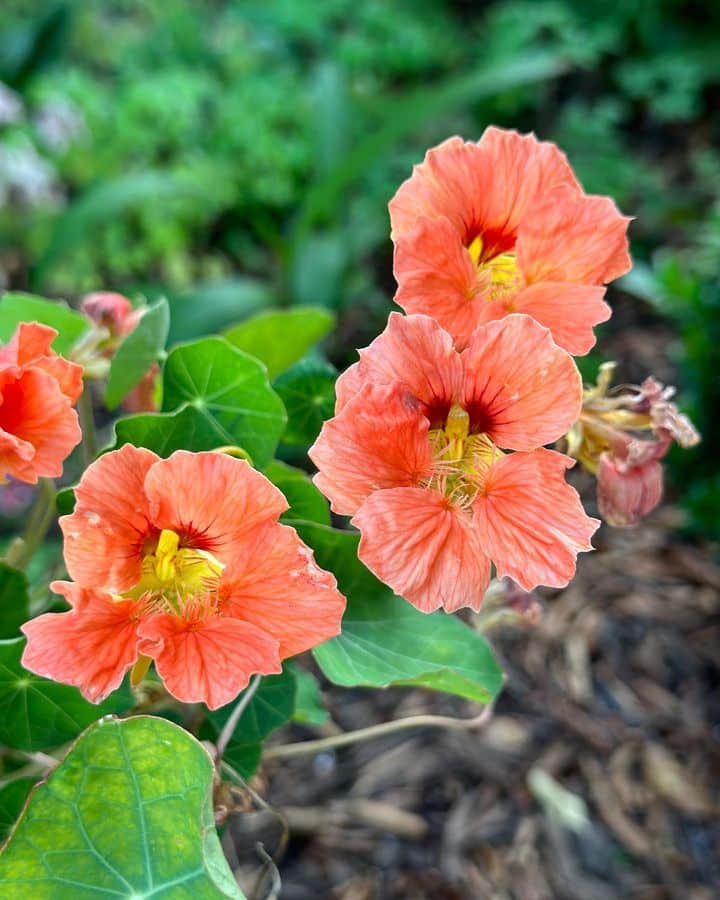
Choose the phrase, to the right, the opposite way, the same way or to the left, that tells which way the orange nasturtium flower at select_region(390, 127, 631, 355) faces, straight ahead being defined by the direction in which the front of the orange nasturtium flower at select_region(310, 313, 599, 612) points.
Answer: the same way

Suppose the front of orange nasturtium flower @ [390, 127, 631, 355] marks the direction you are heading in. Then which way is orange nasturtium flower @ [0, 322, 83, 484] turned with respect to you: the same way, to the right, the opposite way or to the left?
the same way

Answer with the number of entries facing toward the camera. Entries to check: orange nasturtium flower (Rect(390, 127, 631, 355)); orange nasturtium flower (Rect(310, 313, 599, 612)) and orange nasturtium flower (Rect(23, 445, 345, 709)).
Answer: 3

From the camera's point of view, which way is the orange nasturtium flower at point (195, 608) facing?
toward the camera

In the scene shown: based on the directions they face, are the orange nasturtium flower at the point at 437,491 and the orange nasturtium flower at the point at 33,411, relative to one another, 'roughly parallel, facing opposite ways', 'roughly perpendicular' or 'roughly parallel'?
roughly parallel

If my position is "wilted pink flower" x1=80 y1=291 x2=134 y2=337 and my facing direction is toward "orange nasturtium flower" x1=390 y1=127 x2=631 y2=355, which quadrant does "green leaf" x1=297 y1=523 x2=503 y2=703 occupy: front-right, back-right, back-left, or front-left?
front-right

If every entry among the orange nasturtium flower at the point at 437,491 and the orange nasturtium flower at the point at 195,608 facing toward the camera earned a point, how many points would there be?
2

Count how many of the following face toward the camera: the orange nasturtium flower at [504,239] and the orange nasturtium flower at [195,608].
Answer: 2

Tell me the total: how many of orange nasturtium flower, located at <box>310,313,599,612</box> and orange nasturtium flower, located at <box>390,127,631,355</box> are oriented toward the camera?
2

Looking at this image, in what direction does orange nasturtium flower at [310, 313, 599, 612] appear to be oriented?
toward the camera

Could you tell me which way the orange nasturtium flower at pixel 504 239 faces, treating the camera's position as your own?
facing the viewer
